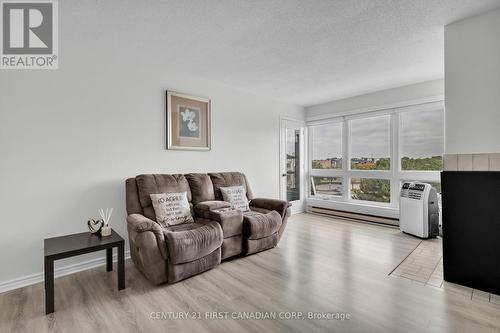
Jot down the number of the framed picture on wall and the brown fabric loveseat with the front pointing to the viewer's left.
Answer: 0

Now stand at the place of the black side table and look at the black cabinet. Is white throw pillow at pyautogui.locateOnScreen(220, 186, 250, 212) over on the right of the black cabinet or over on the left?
left

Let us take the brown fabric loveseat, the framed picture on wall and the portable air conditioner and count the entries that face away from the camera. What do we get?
0

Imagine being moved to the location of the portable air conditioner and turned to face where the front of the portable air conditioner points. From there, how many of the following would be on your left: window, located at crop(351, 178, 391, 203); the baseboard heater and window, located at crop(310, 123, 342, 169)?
0

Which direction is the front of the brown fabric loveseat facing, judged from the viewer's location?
facing the viewer and to the right of the viewer

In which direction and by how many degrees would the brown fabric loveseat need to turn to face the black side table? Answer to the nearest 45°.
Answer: approximately 90° to its right

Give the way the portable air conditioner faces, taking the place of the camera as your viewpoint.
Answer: facing the viewer and to the left of the viewer

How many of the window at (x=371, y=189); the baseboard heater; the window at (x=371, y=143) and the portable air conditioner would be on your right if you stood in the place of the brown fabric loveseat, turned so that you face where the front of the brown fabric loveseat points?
0

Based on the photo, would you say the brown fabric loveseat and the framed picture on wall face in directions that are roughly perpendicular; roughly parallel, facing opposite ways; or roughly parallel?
roughly parallel

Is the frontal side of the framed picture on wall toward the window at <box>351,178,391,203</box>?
no

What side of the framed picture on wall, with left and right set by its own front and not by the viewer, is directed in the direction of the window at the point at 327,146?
left

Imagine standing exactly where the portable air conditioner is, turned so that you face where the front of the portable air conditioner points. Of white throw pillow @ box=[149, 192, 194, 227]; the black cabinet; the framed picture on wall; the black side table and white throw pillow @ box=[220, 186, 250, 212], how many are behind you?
0

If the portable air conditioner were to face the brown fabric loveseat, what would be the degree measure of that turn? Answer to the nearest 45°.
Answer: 0° — it already faces it

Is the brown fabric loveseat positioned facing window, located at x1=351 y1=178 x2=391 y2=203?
no

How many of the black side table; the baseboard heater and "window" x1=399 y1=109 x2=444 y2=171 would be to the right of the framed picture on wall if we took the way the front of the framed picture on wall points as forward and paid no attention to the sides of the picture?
1
